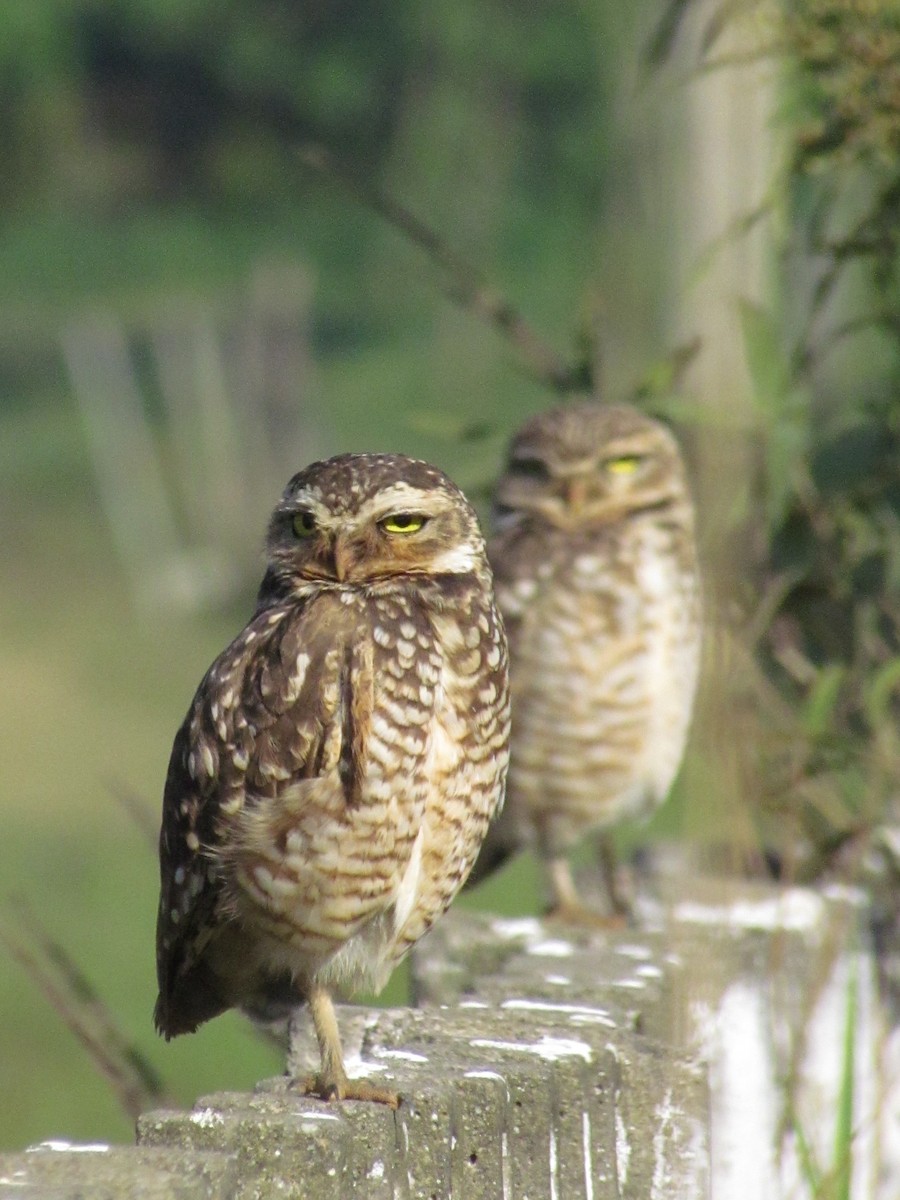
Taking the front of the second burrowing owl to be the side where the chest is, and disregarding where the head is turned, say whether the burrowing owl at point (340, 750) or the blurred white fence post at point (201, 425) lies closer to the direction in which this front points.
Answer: the burrowing owl

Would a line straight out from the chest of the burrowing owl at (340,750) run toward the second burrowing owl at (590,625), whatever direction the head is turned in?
no

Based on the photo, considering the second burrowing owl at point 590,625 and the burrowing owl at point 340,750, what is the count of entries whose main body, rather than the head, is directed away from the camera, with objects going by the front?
0

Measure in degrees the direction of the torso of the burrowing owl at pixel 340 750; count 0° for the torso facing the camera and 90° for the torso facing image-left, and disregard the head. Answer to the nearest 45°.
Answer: approximately 315°

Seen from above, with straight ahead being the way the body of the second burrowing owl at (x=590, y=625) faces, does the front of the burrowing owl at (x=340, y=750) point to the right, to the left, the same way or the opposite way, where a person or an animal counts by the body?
the same way

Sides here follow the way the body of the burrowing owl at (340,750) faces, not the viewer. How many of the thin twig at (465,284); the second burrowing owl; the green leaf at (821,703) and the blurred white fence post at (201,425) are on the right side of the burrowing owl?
0

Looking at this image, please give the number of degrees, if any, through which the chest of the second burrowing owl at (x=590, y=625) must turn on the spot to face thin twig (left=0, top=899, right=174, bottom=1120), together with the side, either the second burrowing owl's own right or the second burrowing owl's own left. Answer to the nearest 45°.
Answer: approximately 90° to the second burrowing owl's own right

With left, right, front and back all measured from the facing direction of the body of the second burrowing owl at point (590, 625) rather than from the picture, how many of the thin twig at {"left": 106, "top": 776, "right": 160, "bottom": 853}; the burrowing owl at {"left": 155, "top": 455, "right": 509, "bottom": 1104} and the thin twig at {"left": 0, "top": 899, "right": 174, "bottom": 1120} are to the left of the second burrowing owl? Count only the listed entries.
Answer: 0

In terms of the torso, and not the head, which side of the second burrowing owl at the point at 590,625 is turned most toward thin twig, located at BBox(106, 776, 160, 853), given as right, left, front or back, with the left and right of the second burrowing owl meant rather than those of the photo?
right

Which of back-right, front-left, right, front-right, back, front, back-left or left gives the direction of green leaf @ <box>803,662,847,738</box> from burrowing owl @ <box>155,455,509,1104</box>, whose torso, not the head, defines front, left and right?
left

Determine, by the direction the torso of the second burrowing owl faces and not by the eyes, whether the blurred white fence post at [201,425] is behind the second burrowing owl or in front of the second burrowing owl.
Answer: behind

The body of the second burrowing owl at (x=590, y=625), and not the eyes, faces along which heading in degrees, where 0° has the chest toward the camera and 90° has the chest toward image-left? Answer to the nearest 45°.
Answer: approximately 315°

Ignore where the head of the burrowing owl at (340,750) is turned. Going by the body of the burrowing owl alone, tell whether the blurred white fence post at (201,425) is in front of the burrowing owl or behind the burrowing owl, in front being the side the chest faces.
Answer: behind

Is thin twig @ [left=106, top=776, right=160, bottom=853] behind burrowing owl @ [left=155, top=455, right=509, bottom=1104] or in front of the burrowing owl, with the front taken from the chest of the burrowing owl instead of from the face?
behind
